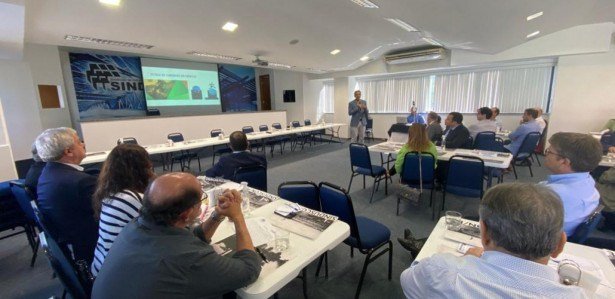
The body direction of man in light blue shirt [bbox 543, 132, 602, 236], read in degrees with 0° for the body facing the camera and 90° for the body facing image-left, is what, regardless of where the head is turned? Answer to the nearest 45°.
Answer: approximately 90°

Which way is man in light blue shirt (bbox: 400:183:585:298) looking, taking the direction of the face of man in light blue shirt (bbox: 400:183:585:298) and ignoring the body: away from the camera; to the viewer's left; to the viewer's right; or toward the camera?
away from the camera

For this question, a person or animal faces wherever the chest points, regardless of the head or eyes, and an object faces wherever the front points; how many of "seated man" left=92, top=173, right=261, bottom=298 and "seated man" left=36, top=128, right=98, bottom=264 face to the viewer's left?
0

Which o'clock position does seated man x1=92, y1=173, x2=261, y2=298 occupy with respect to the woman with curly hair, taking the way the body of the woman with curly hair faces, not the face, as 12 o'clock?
The seated man is roughly at 4 o'clock from the woman with curly hair.

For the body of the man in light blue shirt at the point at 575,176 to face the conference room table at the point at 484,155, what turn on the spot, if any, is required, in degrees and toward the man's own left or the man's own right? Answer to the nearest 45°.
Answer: approximately 45° to the man's own right

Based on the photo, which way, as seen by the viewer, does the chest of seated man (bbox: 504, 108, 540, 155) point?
to the viewer's left

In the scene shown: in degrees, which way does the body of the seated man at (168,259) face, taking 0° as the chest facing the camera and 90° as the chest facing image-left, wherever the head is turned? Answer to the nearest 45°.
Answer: approximately 225°

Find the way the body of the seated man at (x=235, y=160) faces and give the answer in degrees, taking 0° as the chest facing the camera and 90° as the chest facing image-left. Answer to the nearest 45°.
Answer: approximately 180°

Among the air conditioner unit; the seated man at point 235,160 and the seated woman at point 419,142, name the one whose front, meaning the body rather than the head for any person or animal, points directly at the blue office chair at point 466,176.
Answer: the air conditioner unit

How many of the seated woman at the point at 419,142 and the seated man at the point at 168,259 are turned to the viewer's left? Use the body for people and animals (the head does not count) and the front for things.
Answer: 0

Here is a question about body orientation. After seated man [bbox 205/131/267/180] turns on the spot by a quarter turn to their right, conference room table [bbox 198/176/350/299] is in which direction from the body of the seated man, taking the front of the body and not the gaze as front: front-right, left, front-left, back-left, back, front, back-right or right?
right

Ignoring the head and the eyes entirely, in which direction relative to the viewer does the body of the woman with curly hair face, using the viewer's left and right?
facing away from the viewer and to the right of the viewer

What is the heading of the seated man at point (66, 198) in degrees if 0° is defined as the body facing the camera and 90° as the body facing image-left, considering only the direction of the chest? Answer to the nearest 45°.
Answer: approximately 225°

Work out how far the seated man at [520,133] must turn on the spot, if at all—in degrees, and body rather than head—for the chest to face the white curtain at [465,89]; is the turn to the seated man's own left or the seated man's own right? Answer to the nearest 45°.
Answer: approximately 45° to the seated man's own right

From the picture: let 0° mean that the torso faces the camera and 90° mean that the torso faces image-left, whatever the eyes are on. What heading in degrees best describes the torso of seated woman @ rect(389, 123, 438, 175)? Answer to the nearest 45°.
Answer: approximately 180°

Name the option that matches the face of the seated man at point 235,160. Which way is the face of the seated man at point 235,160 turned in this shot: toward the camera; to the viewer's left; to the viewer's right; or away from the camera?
away from the camera

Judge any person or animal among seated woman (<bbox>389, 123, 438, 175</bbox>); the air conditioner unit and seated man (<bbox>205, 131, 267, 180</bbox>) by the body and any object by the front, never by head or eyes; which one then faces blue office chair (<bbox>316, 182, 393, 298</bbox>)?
the air conditioner unit

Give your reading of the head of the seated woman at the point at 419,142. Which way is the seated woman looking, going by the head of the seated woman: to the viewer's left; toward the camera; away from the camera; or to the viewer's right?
away from the camera
